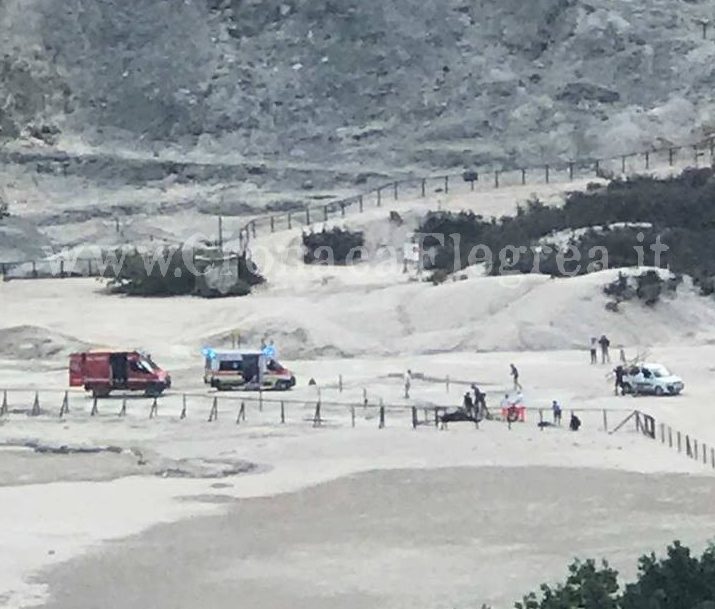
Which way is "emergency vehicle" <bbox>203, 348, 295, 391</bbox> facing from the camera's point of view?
to the viewer's right

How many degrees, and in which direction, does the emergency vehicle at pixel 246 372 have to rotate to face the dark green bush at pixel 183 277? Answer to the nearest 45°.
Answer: approximately 90° to its left

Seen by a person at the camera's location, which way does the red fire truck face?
facing to the right of the viewer

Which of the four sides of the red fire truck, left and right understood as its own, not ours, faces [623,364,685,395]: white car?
front

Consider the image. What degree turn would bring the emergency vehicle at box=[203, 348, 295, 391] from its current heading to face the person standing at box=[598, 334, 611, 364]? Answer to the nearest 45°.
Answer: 0° — it already faces them

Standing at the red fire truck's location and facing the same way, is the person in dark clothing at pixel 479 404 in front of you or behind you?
in front

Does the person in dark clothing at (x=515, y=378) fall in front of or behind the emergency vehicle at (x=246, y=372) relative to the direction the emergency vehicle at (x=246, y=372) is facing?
in front

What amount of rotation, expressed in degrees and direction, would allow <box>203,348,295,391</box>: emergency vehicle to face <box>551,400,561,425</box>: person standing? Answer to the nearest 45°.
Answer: approximately 45° to its right

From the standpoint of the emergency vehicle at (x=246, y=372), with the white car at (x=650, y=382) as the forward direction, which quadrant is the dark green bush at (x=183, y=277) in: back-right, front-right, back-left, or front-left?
back-left

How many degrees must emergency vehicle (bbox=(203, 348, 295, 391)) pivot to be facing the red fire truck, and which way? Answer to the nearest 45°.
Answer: approximately 180°

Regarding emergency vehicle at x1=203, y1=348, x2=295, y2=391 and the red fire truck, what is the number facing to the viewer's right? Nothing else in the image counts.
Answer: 2

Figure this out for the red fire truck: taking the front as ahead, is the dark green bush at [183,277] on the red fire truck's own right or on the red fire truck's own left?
on the red fire truck's own left

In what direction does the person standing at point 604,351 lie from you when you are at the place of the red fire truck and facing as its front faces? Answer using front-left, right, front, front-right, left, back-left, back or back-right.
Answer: front

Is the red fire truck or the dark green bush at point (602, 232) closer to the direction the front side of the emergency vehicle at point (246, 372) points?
the dark green bush

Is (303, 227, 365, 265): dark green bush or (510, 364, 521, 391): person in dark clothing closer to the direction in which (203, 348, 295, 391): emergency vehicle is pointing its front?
the person in dark clothing
